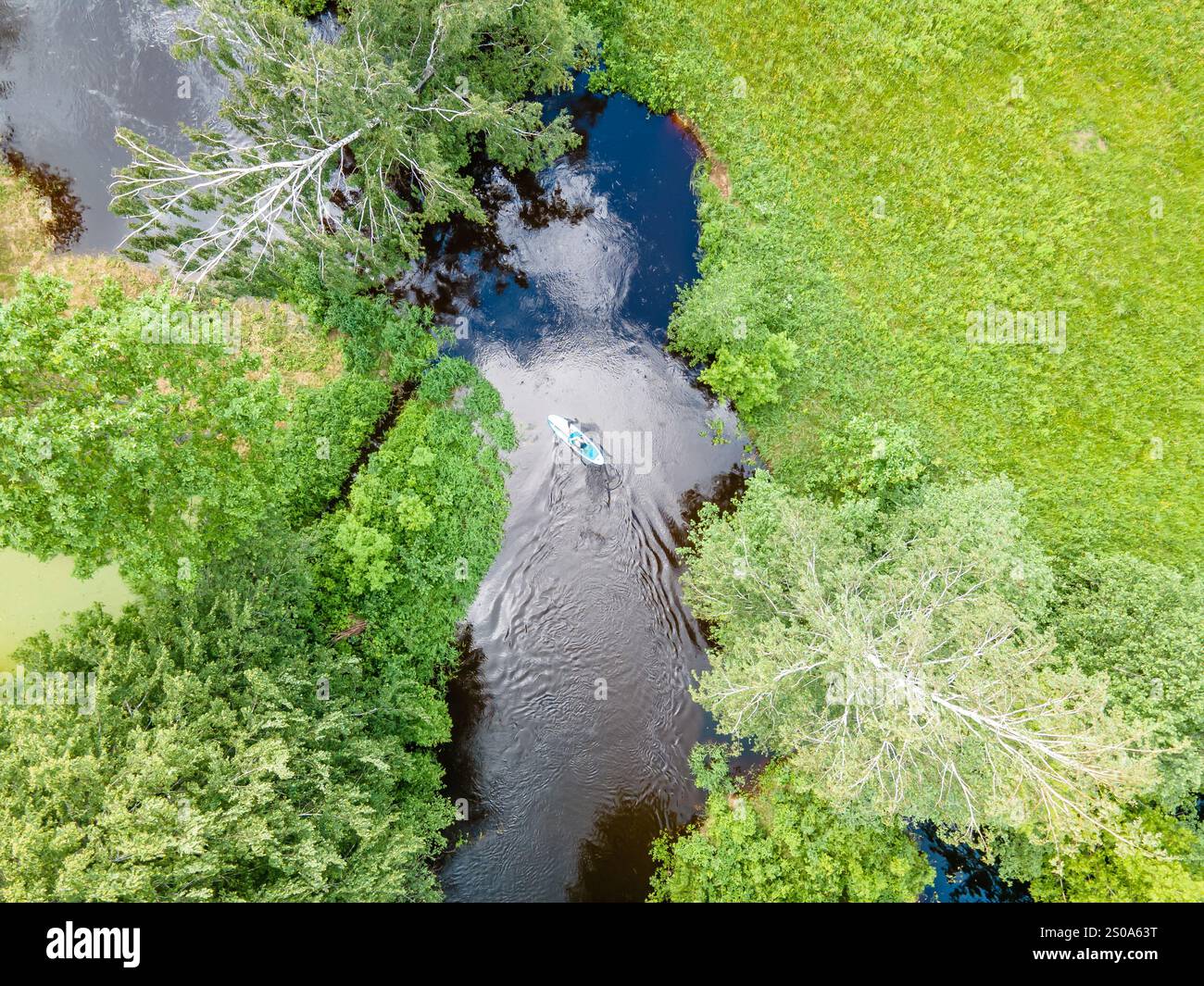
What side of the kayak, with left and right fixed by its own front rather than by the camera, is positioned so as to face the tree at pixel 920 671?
back

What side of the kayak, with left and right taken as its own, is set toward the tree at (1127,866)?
back

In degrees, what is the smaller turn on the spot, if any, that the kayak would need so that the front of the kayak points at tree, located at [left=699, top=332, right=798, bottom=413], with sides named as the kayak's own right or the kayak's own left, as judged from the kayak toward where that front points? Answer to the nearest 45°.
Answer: approximately 135° to the kayak's own right

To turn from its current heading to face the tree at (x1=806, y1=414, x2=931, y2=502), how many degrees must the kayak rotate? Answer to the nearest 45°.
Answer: approximately 135° to its right

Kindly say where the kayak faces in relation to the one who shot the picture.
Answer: facing away from the viewer and to the left of the viewer

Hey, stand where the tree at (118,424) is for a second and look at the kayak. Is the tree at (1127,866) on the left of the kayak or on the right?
right

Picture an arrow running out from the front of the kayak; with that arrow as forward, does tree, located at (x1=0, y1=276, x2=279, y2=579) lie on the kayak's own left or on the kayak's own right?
on the kayak's own left
